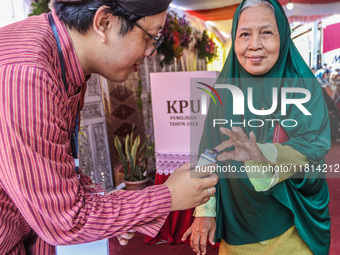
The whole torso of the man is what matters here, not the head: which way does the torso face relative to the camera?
to the viewer's right

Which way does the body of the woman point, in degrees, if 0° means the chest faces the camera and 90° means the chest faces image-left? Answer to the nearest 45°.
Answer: approximately 0°

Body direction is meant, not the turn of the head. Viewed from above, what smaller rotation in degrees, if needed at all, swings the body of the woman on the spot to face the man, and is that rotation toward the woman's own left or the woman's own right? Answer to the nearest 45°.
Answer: approximately 45° to the woman's own right

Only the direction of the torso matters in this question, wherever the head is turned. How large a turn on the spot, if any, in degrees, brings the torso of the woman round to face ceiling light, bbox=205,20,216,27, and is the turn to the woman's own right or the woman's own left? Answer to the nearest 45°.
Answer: approximately 180°

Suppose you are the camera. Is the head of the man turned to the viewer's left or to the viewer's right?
to the viewer's right

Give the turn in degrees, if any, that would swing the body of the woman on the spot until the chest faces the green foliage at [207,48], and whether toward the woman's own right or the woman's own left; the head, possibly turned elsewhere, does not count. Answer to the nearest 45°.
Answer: approximately 180°

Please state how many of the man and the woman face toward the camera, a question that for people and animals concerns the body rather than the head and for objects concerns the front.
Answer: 1

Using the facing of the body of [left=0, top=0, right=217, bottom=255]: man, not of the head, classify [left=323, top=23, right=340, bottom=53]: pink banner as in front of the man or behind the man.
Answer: in front

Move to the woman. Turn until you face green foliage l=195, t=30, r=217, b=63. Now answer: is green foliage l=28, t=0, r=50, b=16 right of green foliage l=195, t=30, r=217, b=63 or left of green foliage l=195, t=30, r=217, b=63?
left

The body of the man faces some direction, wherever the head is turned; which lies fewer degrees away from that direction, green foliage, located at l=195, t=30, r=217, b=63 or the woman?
the woman
